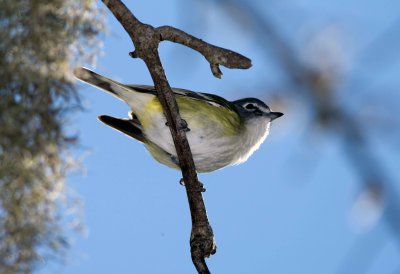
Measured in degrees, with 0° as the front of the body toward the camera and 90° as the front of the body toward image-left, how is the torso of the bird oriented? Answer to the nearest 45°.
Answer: approximately 270°
